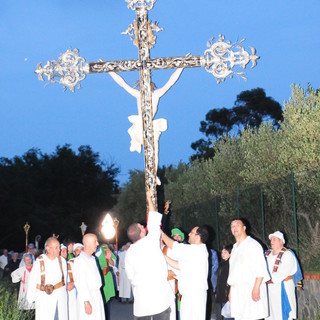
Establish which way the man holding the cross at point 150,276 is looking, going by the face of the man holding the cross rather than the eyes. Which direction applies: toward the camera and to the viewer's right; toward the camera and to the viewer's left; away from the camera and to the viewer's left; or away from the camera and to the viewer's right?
away from the camera and to the viewer's right

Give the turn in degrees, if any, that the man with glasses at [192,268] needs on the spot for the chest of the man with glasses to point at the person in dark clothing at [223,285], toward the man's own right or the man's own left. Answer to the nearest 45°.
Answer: approximately 90° to the man's own right

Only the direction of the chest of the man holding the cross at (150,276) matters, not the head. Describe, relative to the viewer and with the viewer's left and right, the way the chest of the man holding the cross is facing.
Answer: facing away from the viewer and to the right of the viewer

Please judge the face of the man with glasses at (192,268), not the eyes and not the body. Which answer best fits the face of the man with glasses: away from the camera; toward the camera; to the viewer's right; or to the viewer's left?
to the viewer's left

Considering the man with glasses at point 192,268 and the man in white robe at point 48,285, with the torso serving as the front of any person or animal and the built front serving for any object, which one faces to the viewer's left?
the man with glasses

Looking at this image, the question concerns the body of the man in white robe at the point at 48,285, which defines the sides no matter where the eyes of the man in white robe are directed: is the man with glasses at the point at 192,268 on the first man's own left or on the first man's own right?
on the first man's own left

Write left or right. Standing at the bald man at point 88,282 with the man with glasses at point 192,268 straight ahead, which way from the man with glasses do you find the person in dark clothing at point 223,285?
left

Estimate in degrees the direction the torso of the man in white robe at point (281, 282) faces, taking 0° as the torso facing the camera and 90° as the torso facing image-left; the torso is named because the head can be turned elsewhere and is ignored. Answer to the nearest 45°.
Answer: approximately 45°

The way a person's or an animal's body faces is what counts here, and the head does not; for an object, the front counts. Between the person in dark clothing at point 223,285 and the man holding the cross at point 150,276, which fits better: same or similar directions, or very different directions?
very different directions

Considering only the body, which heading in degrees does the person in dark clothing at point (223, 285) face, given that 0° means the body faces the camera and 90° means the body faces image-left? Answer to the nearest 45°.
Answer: approximately 45°
